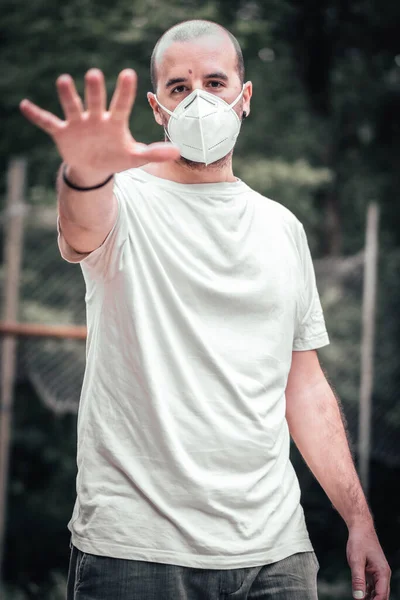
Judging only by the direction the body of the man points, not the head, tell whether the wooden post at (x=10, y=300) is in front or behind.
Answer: behind

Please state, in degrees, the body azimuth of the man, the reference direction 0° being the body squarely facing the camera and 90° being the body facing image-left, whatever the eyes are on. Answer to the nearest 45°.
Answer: approximately 0°

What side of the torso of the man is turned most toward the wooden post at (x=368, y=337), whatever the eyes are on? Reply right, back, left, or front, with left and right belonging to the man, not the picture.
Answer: back
